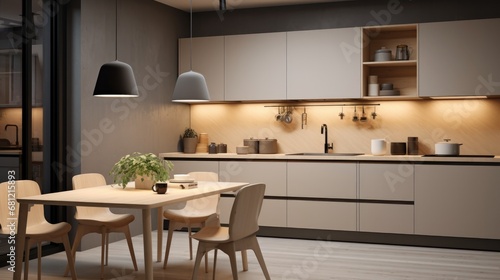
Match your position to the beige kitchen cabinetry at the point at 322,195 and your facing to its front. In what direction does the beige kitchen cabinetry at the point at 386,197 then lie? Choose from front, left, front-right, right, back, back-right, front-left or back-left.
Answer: left

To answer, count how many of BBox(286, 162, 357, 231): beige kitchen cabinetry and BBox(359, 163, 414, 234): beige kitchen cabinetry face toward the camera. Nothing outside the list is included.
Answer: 2

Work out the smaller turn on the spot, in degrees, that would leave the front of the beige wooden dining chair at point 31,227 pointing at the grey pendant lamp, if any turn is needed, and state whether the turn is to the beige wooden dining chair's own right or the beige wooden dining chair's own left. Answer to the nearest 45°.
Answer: approximately 45° to the beige wooden dining chair's own left

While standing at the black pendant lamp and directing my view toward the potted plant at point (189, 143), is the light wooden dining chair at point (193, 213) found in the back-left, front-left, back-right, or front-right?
front-right

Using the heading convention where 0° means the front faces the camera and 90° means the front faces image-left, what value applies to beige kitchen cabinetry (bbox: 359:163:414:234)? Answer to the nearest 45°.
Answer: approximately 0°

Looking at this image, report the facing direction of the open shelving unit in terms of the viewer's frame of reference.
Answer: facing the viewer

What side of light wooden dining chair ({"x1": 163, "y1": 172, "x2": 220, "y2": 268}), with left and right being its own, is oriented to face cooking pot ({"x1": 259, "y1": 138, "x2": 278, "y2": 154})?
back

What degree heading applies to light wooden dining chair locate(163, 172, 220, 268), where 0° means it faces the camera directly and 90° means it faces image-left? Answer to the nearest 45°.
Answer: approximately 45°
